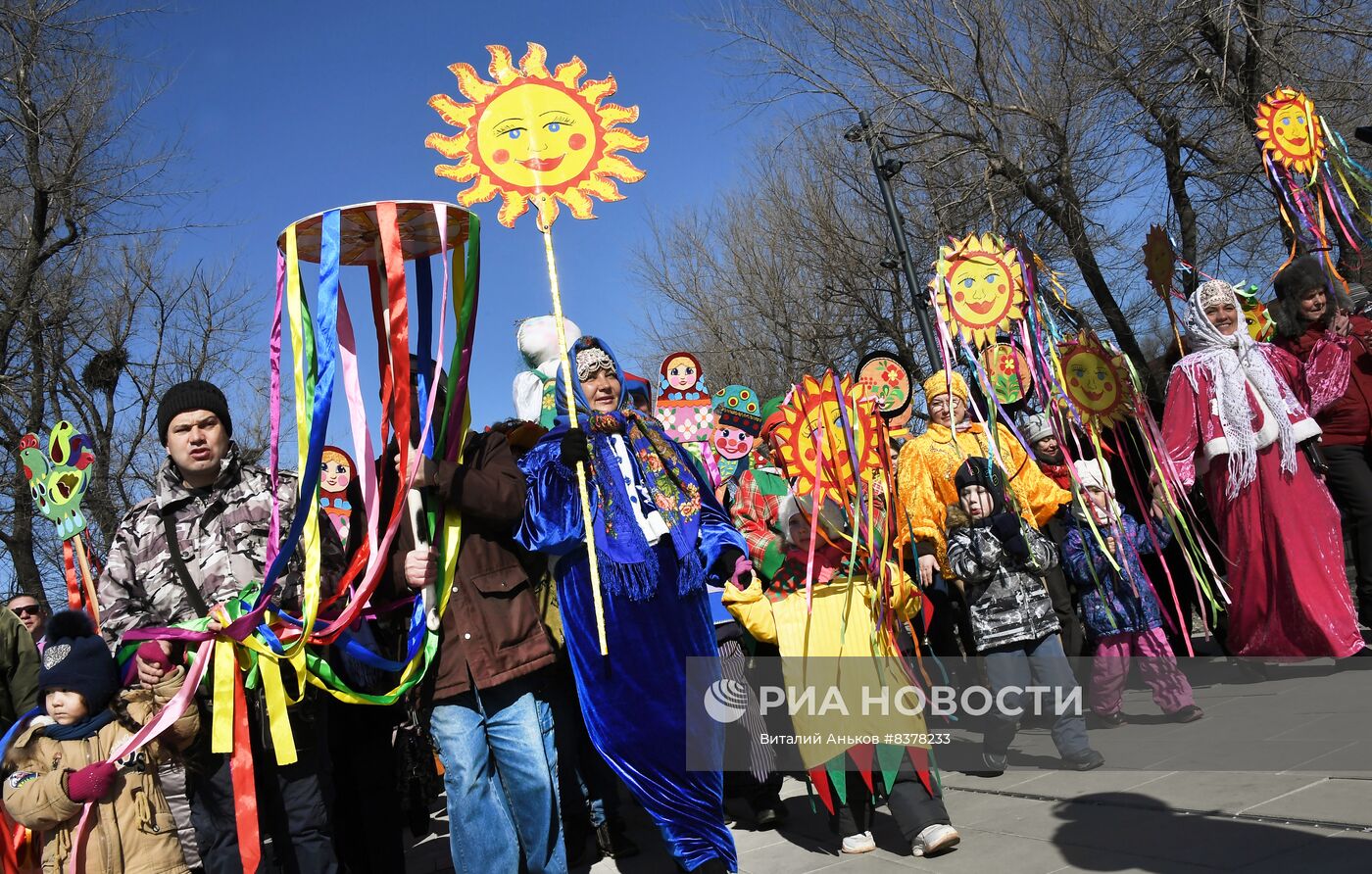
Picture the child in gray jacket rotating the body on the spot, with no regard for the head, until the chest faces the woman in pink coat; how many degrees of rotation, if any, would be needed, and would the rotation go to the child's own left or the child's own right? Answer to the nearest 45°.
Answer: approximately 135° to the child's own left

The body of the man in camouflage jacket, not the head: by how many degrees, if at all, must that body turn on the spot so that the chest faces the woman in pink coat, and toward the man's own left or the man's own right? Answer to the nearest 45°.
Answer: approximately 90° to the man's own left

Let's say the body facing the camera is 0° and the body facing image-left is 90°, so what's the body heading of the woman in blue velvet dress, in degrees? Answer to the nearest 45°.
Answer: approximately 0°

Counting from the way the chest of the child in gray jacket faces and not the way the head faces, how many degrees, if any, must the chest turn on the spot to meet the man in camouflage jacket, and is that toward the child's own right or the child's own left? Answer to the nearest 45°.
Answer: approximately 45° to the child's own right

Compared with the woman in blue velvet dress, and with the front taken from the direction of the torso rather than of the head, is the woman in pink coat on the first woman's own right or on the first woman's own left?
on the first woman's own left

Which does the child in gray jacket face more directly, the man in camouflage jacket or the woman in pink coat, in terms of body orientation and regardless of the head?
the man in camouflage jacket

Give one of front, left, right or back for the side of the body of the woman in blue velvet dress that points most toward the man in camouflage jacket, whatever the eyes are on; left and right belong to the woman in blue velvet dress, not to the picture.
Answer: right

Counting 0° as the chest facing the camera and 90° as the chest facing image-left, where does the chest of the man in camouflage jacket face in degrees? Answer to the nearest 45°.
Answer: approximately 0°

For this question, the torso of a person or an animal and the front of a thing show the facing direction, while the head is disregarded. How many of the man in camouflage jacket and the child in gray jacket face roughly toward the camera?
2

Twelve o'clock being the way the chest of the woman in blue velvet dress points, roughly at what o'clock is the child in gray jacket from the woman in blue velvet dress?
The child in gray jacket is roughly at 8 o'clock from the woman in blue velvet dress.

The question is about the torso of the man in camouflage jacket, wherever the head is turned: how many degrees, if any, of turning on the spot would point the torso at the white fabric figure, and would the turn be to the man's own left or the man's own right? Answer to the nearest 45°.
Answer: approximately 135° to the man's own left
